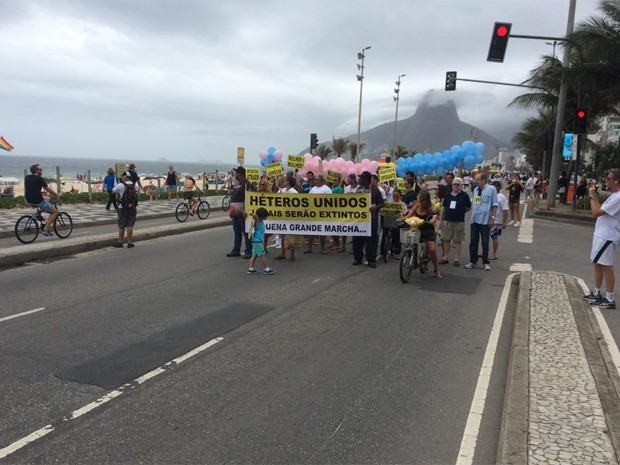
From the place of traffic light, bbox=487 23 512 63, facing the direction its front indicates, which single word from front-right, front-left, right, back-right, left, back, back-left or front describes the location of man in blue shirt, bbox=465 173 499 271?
front

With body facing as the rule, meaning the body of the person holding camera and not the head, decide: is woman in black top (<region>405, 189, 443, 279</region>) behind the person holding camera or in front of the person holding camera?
in front

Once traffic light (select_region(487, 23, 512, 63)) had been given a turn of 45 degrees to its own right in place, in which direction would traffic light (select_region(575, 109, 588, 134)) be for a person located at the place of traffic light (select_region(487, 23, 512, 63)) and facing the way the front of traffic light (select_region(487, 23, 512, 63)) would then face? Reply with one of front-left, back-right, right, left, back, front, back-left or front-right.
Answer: back

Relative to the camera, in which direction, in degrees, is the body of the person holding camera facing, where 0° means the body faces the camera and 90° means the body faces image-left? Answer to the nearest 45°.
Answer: approximately 90°

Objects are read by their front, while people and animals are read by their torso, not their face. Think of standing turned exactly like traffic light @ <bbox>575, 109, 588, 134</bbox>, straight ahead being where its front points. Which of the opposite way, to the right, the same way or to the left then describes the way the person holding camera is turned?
to the right

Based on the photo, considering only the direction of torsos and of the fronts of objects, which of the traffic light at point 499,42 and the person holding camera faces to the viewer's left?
the person holding camera

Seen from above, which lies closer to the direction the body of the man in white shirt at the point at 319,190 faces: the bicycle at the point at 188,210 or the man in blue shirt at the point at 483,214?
the man in blue shirt

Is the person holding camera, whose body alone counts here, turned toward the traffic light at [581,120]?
no

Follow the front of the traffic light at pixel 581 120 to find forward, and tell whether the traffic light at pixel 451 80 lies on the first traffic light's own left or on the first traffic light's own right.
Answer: on the first traffic light's own right

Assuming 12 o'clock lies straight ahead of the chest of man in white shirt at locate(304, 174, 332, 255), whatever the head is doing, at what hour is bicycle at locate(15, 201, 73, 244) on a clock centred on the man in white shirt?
The bicycle is roughly at 3 o'clock from the man in white shirt.

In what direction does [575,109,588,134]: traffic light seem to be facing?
toward the camera

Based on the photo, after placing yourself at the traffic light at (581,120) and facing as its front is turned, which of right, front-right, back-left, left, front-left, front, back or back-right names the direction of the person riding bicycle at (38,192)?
front-right

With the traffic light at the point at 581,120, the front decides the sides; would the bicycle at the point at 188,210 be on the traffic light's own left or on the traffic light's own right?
on the traffic light's own right

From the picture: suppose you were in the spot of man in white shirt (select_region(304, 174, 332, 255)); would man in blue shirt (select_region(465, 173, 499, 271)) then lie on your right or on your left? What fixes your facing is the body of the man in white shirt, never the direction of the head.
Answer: on your left

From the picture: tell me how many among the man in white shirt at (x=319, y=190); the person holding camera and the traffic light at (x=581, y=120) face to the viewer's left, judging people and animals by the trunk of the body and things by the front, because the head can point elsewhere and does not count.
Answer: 1

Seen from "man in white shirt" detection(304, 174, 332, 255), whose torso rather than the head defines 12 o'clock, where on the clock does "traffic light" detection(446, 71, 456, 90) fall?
The traffic light is roughly at 7 o'clock from the man in white shirt.

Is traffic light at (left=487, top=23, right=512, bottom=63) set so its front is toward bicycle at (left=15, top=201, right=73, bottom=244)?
no

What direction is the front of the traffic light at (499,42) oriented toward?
toward the camera

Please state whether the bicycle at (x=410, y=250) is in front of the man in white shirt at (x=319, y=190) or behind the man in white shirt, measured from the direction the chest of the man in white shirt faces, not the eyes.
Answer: in front
